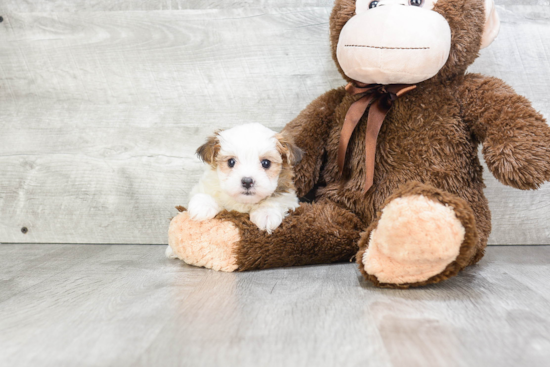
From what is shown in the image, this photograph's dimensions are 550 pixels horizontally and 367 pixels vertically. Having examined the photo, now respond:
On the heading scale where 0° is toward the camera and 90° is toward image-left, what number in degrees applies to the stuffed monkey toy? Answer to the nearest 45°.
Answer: approximately 45°

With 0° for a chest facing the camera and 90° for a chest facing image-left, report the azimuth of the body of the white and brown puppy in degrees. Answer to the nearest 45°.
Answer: approximately 0°
